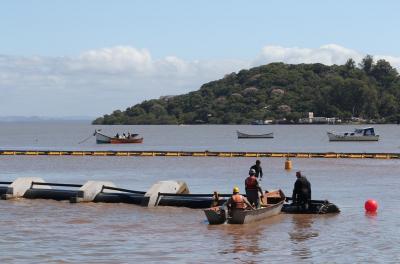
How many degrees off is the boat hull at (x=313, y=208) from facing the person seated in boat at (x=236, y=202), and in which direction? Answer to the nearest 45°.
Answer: approximately 135° to its right

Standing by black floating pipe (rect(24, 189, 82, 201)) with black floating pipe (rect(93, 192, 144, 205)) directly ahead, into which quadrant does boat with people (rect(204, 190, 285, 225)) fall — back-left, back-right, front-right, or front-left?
front-right

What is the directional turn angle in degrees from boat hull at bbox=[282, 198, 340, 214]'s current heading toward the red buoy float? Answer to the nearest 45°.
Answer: approximately 45° to its left

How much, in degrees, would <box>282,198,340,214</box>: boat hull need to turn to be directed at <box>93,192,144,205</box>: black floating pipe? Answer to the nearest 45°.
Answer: approximately 180°

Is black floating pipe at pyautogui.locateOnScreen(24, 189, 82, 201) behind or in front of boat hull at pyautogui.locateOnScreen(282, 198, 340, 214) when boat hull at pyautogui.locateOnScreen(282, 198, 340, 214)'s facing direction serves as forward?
behind

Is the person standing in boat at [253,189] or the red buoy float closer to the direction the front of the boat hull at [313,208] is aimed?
the red buoy float

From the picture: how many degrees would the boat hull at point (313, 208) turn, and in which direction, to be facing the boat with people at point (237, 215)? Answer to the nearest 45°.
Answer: approximately 135° to its right

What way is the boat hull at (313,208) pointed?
to the viewer's right

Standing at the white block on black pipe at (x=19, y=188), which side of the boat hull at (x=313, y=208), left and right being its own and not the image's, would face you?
back
